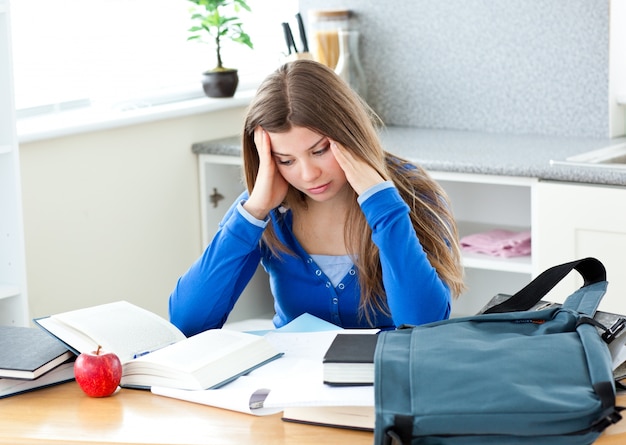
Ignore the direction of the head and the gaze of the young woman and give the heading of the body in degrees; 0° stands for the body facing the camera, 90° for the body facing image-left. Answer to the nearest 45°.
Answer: approximately 0°

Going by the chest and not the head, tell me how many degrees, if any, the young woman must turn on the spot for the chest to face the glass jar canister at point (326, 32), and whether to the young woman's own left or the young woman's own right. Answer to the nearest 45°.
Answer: approximately 180°

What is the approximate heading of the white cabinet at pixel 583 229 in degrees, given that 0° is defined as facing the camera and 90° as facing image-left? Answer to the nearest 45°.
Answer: approximately 45°

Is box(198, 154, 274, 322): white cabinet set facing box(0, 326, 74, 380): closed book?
yes

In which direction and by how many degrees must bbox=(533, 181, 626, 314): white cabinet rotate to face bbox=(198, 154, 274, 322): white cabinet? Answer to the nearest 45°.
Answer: approximately 45° to its right

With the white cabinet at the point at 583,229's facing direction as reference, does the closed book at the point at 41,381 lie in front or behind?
in front

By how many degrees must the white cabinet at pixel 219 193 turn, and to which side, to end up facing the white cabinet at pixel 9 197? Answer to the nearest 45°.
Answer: approximately 45° to its right

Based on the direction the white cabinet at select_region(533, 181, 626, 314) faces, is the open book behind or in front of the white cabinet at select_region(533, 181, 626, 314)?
in front

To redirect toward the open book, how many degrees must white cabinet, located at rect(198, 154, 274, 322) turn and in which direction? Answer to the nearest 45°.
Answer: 0° — it already faces it

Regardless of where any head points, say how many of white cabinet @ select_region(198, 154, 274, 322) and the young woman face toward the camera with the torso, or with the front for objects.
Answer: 2

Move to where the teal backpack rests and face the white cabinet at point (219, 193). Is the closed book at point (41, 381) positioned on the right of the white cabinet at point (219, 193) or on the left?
left
